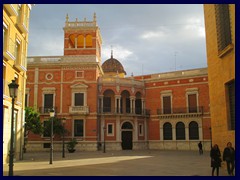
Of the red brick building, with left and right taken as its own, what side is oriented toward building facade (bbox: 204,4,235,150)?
front

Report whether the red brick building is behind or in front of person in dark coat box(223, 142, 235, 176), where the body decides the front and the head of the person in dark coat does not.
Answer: behind

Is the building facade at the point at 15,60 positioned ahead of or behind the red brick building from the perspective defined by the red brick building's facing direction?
ahead

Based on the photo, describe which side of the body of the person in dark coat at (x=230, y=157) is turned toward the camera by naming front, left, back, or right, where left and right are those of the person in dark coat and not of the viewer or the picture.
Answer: front

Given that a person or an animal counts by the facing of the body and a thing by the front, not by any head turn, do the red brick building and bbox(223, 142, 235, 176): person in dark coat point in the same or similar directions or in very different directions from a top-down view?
same or similar directions

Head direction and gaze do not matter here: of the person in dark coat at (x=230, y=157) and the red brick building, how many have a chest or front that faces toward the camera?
2

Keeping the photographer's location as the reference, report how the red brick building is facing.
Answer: facing the viewer

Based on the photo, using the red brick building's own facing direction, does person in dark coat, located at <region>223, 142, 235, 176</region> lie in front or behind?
in front
